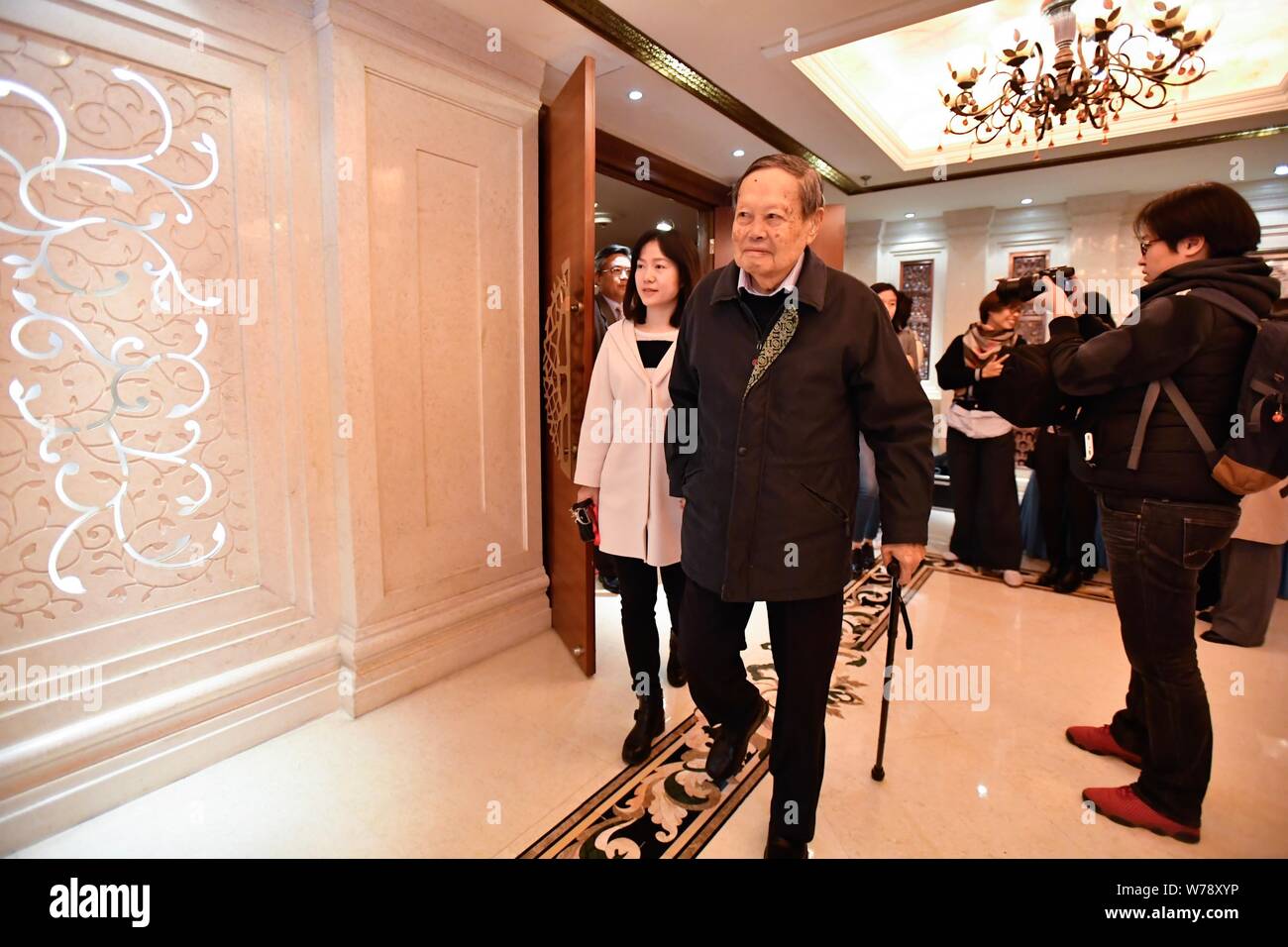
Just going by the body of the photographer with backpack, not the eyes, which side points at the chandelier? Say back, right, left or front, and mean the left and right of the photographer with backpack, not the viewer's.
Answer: right

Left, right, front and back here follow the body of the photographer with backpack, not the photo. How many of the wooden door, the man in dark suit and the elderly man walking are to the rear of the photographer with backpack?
0

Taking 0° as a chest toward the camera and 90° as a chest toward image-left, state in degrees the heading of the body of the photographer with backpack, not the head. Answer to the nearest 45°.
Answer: approximately 90°

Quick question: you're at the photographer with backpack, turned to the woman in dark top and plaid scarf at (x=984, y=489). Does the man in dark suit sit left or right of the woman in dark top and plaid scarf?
left

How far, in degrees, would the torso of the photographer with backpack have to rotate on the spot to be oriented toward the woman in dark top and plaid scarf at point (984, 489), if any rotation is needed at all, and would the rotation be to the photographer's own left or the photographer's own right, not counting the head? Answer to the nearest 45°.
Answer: approximately 90° to the photographer's own right

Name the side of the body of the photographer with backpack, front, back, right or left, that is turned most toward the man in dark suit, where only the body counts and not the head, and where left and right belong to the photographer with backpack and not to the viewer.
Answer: front

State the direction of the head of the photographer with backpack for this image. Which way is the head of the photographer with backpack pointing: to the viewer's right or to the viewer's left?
to the viewer's left

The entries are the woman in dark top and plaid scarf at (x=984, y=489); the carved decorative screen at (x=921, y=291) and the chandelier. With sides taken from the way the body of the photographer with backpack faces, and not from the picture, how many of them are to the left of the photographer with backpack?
0

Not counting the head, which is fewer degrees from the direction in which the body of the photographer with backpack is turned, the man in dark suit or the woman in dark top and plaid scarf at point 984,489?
the man in dark suit

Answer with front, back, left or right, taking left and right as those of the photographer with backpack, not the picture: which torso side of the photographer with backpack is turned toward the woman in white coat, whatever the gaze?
front

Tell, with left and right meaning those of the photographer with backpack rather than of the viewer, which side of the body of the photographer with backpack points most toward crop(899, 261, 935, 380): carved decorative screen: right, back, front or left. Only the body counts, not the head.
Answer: right

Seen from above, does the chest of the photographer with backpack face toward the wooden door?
yes

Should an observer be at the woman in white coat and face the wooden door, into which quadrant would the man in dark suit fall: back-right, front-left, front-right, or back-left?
front-right

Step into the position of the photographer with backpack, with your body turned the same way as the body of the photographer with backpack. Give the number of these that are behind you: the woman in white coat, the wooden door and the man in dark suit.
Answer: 0

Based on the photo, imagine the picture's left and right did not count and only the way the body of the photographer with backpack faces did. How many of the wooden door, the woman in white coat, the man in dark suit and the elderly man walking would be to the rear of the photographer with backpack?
0

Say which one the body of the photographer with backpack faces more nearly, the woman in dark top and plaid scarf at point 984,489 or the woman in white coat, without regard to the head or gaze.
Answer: the woman in white coat

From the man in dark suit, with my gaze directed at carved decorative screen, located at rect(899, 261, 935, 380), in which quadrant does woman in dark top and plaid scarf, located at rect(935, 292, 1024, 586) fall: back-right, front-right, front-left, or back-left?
front-right

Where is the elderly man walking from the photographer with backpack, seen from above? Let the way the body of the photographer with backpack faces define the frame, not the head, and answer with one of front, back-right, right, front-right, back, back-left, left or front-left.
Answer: front-left
